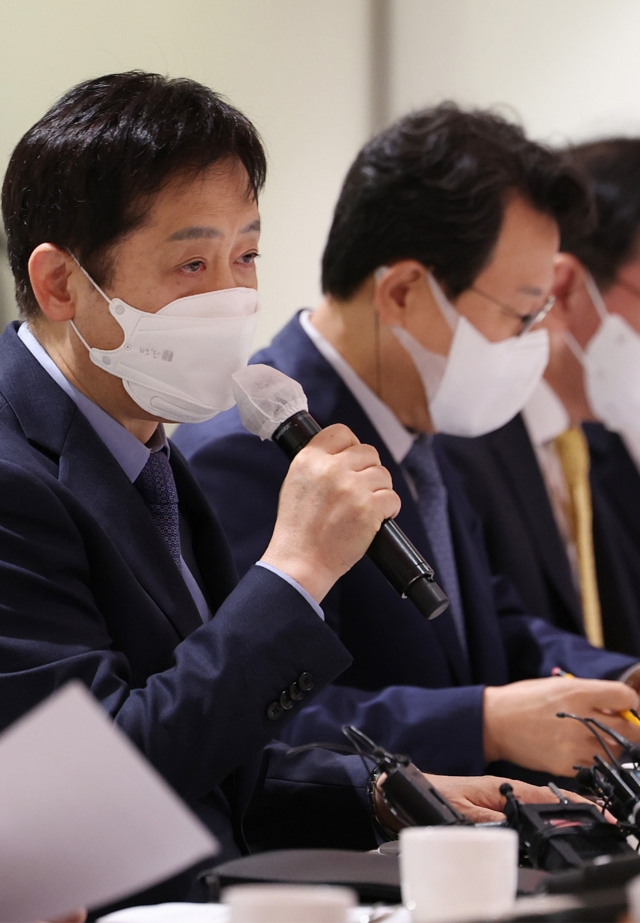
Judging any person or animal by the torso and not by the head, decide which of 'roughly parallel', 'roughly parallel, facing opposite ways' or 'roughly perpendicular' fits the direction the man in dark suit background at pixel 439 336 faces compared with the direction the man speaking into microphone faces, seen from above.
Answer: roughly parallel

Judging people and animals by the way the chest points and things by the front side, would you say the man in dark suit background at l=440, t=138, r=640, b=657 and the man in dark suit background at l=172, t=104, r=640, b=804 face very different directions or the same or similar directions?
same or similar directions

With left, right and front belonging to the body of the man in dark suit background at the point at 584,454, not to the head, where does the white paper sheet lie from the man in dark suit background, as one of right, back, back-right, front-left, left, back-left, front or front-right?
front-right

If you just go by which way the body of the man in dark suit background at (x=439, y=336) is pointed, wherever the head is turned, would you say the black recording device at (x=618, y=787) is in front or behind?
in front

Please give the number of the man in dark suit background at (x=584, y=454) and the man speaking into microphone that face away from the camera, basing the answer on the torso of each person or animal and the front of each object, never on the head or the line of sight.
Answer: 0

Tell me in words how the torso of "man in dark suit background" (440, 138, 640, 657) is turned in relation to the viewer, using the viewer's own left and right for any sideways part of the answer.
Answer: facing the viewer and to the right of the viewer

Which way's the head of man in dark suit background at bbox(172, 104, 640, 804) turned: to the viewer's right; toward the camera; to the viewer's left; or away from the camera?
to the viewer's right

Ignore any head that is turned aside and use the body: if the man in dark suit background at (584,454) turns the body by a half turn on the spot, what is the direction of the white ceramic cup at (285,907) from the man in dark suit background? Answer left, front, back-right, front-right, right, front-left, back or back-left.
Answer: back-left

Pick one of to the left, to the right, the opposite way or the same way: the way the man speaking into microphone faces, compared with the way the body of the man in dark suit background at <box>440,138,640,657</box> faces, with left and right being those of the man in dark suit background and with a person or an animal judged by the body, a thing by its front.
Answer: the same way

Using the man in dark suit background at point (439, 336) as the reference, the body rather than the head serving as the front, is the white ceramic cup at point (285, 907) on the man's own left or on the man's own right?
on the man's own right

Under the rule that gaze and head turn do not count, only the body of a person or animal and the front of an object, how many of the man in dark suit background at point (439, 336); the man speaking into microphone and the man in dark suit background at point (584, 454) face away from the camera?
0
